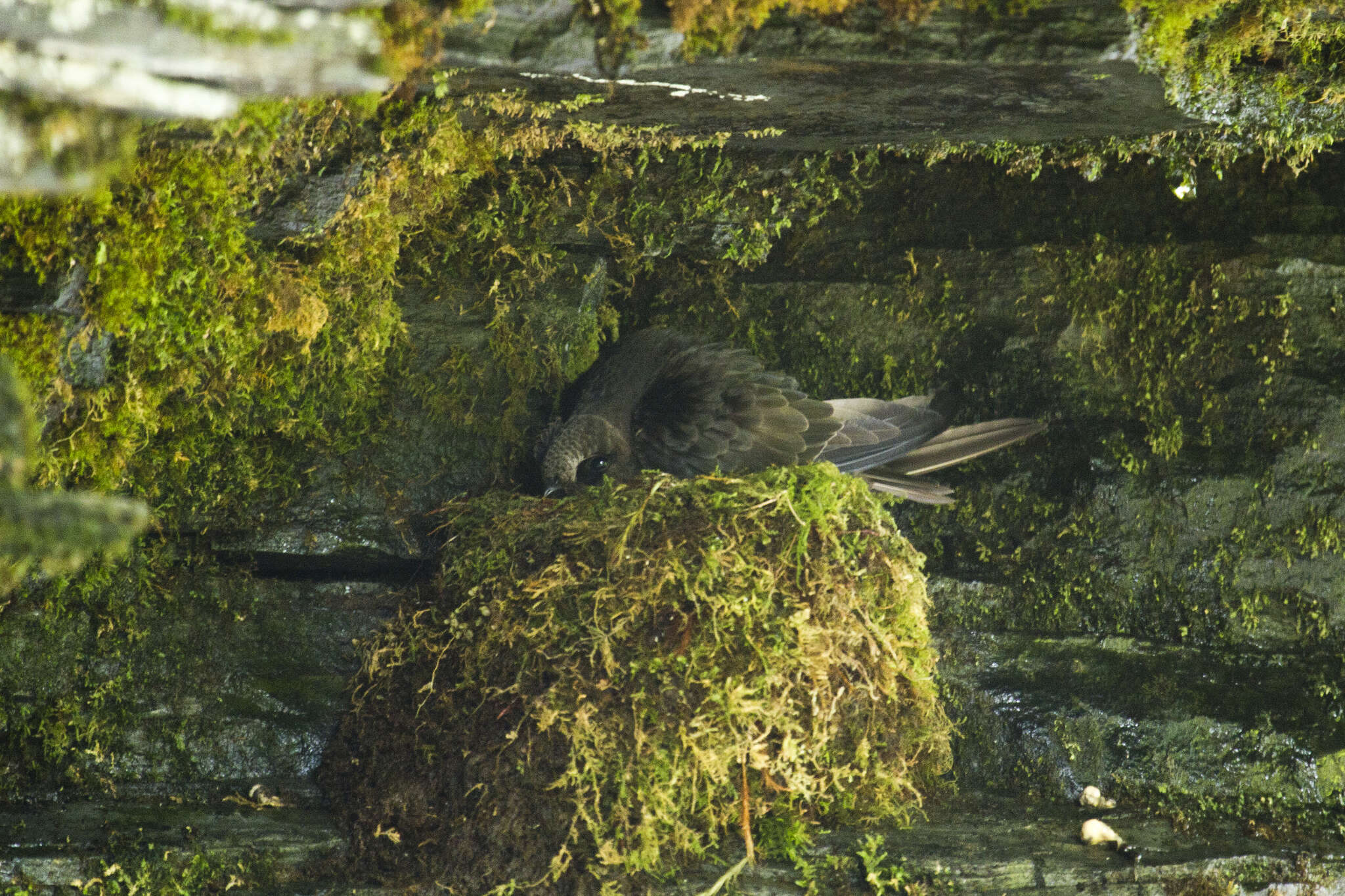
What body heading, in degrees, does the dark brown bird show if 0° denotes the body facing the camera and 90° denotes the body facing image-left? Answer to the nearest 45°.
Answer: approximately 90°
